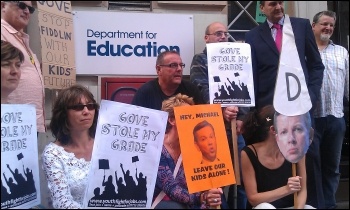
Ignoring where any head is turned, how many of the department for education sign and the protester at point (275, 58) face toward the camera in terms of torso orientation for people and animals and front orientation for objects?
2

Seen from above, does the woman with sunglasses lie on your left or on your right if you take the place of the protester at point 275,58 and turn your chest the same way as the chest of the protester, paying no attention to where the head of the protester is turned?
on your right

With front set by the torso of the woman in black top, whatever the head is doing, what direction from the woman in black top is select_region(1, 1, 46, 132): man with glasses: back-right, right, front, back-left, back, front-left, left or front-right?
back-right

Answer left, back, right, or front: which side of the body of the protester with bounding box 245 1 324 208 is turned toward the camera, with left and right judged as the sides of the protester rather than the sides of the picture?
front

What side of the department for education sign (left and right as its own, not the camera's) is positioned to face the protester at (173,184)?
front

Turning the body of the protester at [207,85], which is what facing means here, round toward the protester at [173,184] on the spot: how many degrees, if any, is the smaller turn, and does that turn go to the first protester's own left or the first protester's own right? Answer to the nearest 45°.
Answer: approximately 45° to the first protester's own right

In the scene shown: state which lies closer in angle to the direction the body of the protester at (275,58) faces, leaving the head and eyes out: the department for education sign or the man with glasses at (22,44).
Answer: the man with glasses

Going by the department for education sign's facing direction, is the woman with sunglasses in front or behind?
in front

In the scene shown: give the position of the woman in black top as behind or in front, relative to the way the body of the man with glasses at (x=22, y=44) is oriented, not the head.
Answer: in front

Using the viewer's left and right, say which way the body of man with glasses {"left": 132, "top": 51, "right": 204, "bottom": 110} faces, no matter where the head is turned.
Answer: facing the viewer and to the right of the viewer

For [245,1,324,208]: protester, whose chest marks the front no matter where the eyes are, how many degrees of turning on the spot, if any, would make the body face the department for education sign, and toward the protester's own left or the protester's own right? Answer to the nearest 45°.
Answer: approximately 90° to the protester's own right

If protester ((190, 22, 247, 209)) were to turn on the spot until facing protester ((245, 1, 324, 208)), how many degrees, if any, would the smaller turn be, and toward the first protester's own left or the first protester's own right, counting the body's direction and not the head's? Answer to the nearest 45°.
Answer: approximately 45° to the first protester's own left

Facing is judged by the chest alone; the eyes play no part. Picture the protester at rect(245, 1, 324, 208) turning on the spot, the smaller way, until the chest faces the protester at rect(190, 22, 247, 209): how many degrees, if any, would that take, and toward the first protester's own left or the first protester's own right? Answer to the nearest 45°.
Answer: approximately 90° to the first protester's own right

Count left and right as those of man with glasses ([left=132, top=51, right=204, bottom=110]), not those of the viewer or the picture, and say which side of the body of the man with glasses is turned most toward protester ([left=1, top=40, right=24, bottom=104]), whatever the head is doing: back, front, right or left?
right
